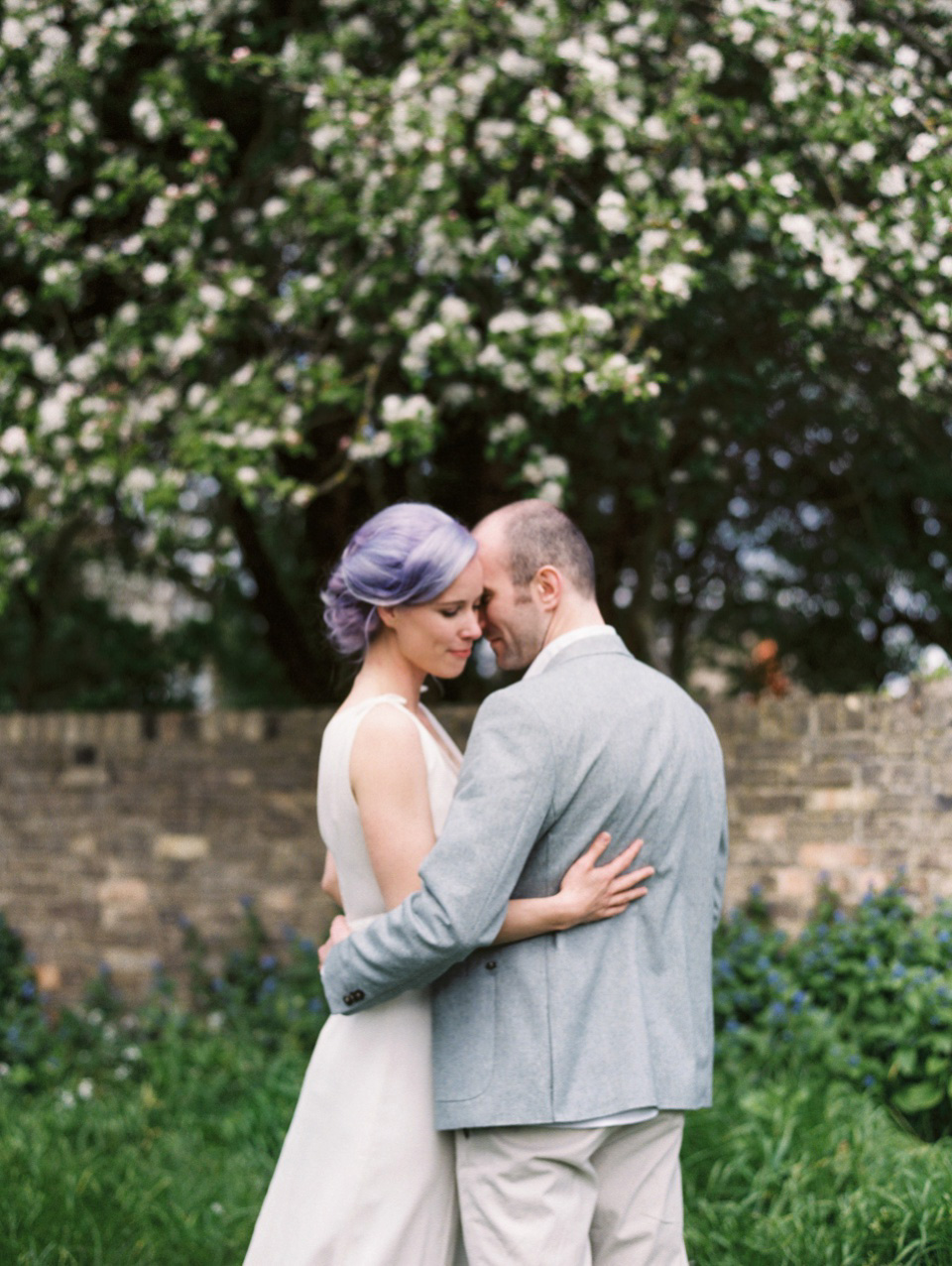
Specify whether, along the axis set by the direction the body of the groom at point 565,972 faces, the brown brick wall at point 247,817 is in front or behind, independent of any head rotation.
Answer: in front

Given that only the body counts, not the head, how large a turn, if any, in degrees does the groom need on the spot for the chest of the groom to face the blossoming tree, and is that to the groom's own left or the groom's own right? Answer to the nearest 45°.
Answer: approximately 45° to the groom's own right

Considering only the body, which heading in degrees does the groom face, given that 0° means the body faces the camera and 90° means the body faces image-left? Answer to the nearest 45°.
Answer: approximately 135°

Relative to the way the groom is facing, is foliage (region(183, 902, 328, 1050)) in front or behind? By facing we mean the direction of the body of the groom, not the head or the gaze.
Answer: in front

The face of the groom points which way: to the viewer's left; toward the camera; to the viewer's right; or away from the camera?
to the viewer's left

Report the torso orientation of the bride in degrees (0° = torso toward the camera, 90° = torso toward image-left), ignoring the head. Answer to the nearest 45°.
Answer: approximately 270°

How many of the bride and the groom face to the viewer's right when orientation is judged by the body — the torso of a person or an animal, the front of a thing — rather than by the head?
1

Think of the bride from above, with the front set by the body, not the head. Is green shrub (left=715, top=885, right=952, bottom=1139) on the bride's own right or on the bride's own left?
on the bride's own left

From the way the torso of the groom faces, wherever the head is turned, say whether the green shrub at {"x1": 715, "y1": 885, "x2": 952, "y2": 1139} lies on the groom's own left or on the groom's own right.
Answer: on the groom's own right
